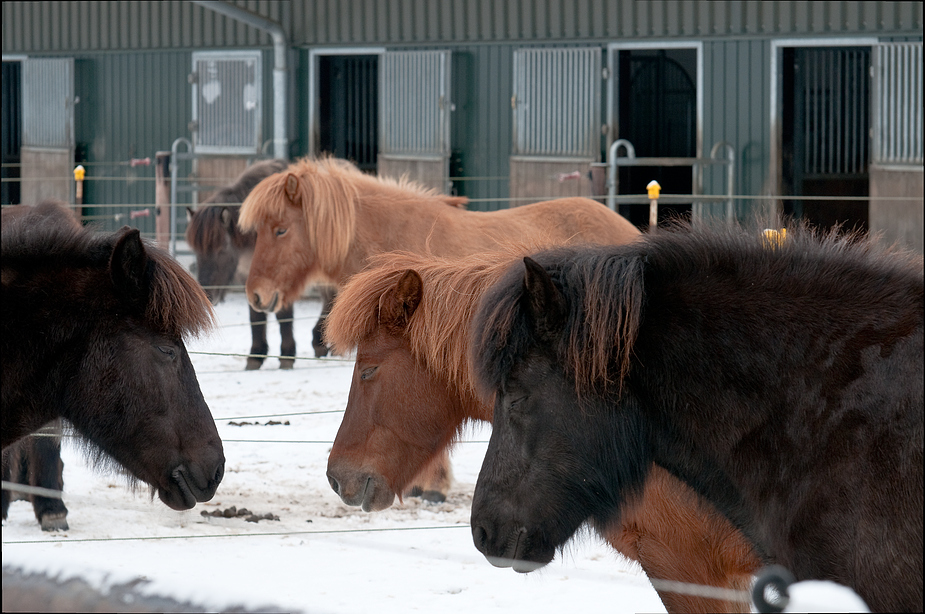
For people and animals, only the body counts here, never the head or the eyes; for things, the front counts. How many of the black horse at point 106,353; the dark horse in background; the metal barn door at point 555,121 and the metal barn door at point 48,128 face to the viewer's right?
1

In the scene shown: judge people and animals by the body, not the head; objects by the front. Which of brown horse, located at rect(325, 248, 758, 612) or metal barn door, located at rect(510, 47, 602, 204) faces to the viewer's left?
the brown horse

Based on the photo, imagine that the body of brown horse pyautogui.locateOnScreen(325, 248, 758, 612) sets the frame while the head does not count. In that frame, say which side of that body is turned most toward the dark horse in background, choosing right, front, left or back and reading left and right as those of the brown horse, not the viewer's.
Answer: right

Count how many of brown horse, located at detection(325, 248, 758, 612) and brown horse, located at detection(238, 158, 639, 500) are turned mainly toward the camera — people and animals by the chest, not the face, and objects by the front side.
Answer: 0

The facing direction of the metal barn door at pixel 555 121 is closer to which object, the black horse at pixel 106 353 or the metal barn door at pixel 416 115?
the black horse

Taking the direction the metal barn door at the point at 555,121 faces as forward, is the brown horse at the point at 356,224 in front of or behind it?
in front

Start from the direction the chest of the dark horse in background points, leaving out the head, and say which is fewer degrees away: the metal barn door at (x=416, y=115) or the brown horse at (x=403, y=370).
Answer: the brown horse

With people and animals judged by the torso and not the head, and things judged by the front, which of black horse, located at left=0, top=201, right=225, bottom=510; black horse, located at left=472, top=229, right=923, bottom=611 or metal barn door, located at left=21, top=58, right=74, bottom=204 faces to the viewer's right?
black horse, located at left=0, top=201, right=225, bottom=510

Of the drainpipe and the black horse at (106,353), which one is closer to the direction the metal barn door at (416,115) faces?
the black horse

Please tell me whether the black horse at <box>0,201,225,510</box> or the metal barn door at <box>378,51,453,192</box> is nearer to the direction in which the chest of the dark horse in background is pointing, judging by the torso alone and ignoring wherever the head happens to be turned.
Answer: the black horse

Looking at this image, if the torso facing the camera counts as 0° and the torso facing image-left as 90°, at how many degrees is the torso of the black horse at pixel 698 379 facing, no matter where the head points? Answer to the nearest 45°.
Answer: approximately 90°
